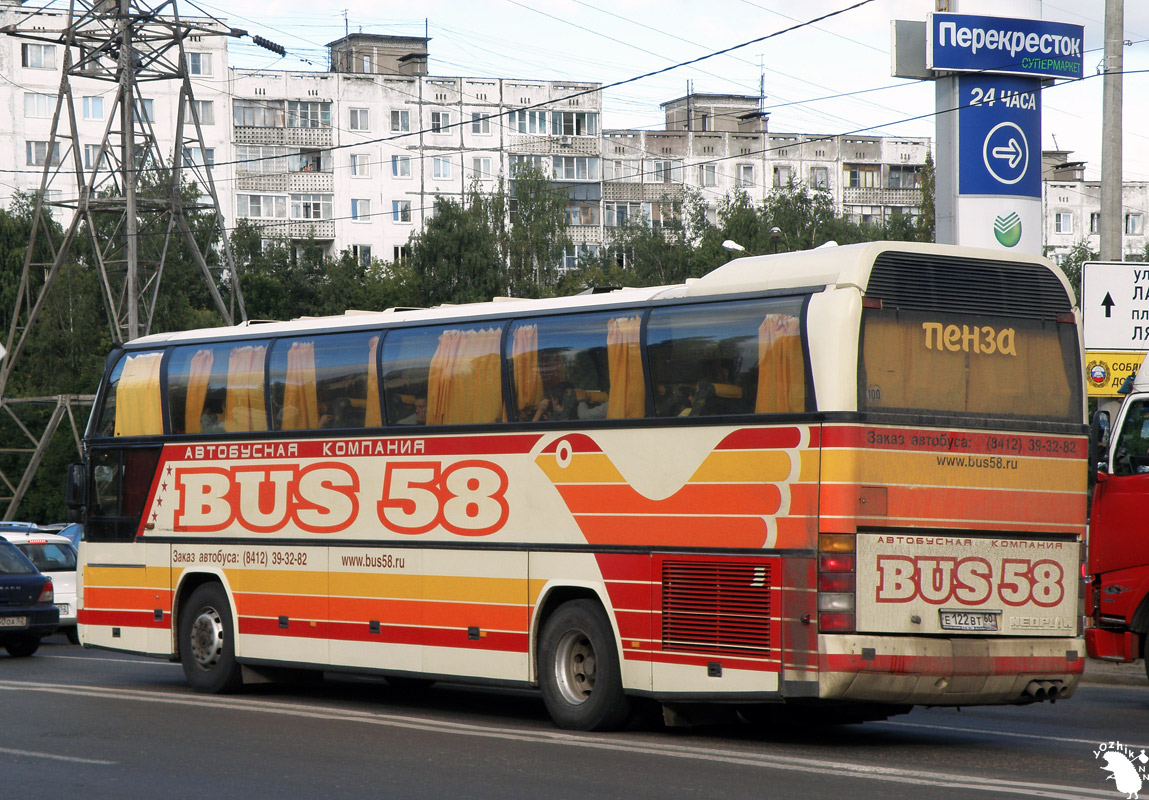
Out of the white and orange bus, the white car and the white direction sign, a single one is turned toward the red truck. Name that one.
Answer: the white direction sign

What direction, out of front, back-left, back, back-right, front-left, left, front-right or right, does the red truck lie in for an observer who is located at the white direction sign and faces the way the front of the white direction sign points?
front

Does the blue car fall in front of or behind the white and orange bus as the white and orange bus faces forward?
in front

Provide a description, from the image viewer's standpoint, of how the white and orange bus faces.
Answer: facing away from the viewer and to the left of the viewer

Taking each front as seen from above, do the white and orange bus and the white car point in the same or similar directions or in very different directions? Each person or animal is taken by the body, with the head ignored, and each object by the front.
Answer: same or similar directions

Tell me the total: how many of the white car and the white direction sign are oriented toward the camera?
1

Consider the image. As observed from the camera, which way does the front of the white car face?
facing away from the viewer and to the left of the viewer

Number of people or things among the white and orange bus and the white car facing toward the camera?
0

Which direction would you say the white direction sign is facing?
toward the camera

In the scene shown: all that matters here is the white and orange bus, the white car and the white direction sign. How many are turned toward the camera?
1

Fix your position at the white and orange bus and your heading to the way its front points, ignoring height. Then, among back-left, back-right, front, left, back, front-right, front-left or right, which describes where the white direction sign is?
right

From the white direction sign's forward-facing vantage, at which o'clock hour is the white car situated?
The white car is roughly at 3 o'clock from the white direction sign.

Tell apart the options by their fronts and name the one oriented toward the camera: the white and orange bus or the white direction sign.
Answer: the white direction sign
